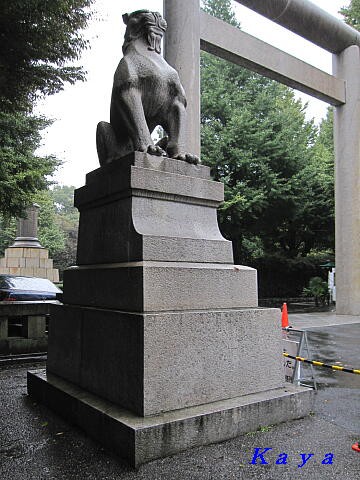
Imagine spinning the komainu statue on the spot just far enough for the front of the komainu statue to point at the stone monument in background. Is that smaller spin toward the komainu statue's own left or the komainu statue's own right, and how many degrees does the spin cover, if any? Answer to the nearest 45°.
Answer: approximately 135° to the komainu statue's own left

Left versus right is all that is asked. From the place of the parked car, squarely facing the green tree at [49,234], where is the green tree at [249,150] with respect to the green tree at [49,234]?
right

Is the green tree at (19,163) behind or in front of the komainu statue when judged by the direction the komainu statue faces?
behind

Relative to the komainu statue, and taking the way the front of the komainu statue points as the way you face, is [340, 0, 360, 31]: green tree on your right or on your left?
on your left

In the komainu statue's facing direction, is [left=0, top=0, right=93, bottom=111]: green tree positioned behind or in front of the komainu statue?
behind

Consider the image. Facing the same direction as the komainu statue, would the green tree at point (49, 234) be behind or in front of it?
behind

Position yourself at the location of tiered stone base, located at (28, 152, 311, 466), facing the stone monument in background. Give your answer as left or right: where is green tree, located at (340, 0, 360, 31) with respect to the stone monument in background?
right

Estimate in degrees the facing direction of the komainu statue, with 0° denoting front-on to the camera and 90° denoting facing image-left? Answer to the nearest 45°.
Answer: approximately 315°
